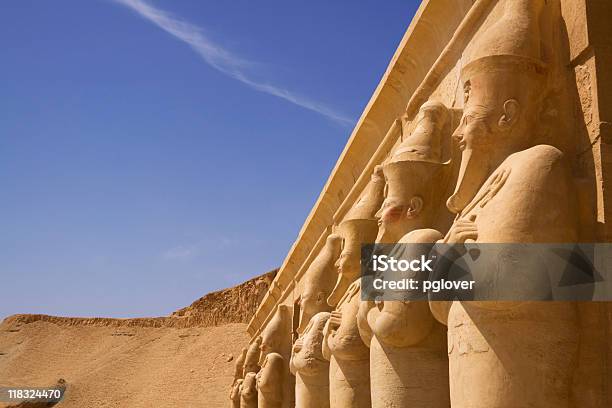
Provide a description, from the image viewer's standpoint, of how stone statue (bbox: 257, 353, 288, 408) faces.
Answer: facing to the left of the viewer

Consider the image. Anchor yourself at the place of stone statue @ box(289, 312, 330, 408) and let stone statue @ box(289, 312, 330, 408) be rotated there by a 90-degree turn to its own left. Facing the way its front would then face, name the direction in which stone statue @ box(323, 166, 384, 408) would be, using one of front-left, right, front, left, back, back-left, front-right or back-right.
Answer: front

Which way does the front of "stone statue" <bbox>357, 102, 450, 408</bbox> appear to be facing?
to the viewer's left

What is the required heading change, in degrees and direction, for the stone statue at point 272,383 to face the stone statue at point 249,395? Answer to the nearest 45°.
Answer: approximately 90° to its right

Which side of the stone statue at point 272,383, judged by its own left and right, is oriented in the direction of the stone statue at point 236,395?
right

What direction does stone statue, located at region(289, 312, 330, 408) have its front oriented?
to the viewer's left

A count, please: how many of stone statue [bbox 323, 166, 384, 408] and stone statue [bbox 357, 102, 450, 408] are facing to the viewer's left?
2

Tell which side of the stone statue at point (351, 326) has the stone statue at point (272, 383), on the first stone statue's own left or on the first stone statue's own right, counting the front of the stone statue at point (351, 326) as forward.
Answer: on the first stone statue's own right

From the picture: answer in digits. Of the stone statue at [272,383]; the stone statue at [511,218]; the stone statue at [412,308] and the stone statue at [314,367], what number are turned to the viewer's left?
4

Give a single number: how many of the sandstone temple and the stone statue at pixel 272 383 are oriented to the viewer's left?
2

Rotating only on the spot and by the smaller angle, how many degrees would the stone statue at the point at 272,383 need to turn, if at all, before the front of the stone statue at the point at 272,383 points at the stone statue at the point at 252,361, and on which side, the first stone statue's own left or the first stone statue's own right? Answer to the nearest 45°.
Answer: approximately 90° to the first stone statue's own right

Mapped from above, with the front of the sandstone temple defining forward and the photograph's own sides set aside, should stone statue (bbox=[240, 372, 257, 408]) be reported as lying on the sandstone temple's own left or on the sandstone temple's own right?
on the sandstone temple's own right

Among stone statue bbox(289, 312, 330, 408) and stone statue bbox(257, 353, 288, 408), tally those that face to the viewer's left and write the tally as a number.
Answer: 2

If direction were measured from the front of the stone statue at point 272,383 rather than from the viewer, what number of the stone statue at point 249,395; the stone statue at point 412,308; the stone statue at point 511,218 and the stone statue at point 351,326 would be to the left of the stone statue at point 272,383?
3
